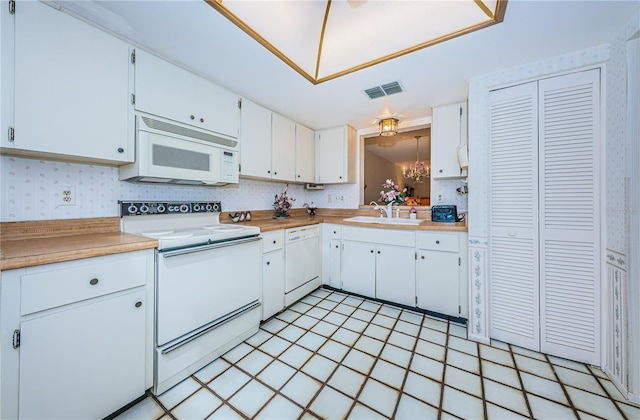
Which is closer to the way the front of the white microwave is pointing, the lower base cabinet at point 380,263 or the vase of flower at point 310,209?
the lower base cabinet

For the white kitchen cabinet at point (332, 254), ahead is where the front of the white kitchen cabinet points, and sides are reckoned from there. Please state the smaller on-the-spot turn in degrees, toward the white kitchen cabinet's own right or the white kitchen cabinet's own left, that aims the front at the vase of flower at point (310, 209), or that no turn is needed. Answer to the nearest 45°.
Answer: approximately 90° to the white kitchen cabinet's own right

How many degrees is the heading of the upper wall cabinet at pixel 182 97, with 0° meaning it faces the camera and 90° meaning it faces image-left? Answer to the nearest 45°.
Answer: approximately 315°

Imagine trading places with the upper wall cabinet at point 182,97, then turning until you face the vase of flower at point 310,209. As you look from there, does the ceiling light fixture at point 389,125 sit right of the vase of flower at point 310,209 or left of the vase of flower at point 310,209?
right

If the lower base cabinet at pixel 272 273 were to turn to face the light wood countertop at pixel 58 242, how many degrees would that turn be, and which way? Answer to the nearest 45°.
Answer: approximately 90° to its right
